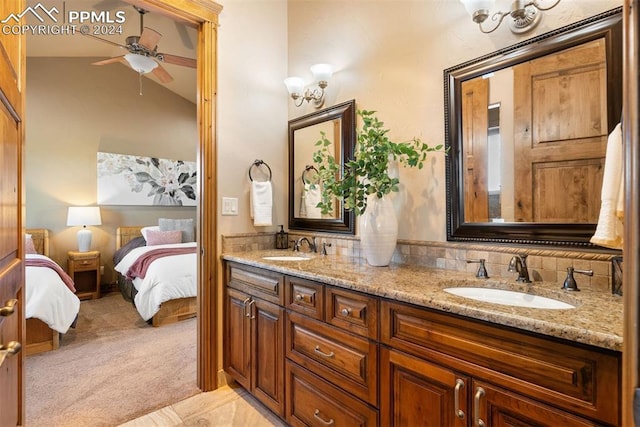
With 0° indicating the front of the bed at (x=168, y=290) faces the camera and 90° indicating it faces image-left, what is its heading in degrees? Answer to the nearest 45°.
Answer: approximately 315°

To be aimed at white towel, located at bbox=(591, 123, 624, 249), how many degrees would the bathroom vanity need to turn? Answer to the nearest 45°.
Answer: approximately 135° to its left

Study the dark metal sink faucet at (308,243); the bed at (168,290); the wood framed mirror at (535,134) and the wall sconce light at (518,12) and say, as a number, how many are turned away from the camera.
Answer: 0

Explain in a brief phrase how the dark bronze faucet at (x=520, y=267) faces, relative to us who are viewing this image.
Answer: facing the viewer and to the left of the viewer

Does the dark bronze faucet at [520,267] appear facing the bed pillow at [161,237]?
no

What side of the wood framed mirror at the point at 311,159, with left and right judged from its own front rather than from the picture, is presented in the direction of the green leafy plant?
left

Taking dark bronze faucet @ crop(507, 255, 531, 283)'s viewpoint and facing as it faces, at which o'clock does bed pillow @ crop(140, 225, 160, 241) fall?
The bed pillow is roughly at 2 o'clock from the dark bronze faucet.

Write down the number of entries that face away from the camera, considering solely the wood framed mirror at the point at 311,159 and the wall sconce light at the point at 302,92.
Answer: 0

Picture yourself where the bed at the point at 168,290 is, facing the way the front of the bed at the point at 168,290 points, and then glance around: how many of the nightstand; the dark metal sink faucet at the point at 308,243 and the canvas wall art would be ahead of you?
1

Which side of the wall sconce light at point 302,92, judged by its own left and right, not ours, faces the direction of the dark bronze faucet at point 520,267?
left

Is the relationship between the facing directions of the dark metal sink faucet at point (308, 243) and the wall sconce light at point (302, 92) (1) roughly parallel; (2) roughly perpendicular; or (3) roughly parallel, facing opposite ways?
roughly parallel

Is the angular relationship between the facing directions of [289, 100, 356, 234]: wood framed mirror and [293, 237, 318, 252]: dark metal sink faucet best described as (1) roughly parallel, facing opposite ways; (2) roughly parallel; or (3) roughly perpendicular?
roughly parallel

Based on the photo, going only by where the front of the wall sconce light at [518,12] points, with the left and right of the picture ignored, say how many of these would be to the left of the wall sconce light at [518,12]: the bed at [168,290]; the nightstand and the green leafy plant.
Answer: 0

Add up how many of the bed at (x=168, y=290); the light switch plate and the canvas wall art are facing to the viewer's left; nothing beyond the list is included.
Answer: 0

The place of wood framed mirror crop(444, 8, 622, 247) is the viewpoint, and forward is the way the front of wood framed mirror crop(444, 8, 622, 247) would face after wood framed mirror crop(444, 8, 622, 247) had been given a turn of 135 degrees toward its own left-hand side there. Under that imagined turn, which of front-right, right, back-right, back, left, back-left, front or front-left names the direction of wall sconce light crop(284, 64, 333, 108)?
back

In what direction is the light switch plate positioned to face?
toward the camera

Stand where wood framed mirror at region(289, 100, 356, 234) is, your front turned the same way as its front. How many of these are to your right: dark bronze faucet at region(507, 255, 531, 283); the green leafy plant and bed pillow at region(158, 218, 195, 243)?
1

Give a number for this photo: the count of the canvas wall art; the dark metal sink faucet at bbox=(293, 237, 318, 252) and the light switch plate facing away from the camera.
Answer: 0

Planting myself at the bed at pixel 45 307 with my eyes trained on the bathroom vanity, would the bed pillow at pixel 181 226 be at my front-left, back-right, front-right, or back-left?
back-left

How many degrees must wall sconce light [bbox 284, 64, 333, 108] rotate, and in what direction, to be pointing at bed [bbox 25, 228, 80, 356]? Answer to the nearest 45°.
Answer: approximately 45° to its right
